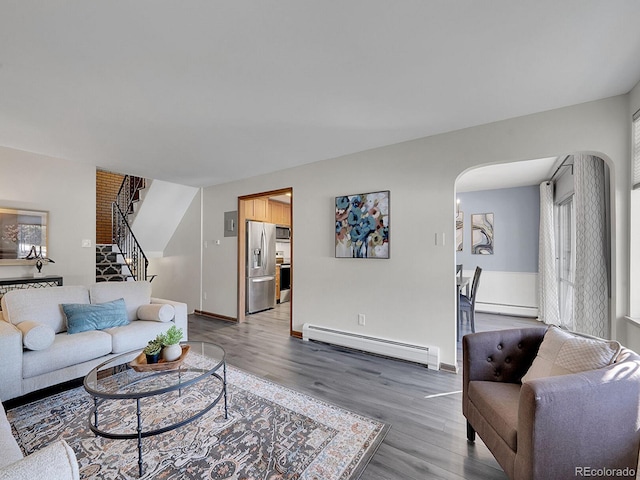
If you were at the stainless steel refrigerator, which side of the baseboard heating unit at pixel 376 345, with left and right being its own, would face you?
right

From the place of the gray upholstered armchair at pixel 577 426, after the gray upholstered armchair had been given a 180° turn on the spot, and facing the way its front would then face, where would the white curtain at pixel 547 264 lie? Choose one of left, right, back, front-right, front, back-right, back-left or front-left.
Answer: front-left

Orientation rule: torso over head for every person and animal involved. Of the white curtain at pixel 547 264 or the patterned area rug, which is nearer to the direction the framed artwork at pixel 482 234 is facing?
the patterned area rug

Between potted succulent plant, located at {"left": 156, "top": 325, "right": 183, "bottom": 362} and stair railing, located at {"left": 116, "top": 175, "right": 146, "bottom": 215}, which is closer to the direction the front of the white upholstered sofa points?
the potted succulent plant

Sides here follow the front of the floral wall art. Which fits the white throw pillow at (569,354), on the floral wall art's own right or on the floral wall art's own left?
on the floral wall art's own left

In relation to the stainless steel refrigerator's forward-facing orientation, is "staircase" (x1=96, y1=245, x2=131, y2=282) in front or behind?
behind

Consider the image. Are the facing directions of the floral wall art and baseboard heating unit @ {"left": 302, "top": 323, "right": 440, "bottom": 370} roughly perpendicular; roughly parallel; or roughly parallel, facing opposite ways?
roughly parallel

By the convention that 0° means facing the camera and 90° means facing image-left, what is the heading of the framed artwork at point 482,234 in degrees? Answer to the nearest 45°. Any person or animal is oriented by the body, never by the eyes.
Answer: approximately 0°

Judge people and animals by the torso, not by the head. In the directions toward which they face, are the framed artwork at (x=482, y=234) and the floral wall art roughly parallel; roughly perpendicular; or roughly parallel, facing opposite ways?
roughly parallel

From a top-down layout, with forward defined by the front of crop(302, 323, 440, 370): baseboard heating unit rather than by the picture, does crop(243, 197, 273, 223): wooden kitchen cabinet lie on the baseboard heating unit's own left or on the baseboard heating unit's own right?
on the baseboard heating unit's own right

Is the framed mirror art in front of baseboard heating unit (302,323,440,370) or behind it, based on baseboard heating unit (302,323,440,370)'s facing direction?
in front

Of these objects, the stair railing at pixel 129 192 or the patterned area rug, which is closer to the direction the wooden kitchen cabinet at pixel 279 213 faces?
the patterned area rug

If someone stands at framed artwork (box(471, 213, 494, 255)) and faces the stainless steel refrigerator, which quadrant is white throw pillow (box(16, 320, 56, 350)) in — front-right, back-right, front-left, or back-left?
front-left

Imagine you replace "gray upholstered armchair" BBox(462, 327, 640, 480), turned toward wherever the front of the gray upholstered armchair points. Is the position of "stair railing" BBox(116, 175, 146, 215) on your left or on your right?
on your right

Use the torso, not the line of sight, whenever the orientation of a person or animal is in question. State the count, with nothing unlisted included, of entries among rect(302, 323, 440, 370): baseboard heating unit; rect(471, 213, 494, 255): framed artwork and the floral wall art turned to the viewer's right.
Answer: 0

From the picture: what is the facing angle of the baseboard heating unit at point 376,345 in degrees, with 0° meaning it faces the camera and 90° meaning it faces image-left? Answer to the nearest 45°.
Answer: approximately 45°

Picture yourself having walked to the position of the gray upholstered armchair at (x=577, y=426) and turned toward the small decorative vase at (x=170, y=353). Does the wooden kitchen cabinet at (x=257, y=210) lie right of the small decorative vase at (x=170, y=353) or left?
right

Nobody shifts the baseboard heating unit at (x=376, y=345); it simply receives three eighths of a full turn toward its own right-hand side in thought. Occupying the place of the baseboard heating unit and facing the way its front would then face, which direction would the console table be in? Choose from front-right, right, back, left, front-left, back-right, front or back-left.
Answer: left

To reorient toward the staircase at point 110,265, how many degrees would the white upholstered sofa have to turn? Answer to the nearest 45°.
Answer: approximately 135° to its left
